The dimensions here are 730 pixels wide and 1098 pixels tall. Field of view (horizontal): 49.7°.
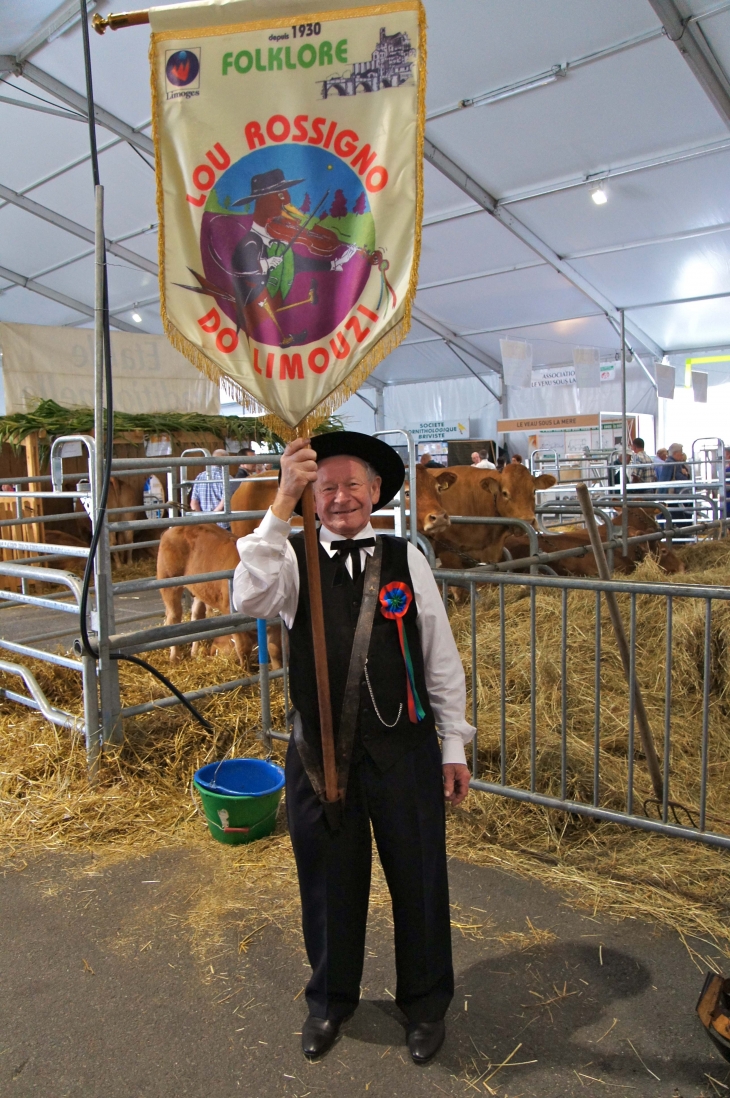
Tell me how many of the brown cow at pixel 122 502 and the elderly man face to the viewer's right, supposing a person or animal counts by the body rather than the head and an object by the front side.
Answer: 0

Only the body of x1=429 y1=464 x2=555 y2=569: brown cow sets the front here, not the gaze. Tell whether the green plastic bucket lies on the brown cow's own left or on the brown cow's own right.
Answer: on the brown cow's own right

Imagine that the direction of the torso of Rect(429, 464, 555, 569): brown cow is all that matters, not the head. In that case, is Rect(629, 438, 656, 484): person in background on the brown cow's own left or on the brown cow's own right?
on the brown cow's own left

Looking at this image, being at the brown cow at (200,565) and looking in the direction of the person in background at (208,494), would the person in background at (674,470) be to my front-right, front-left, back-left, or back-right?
front-right

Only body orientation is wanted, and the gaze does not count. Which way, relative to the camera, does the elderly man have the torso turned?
toward the camera

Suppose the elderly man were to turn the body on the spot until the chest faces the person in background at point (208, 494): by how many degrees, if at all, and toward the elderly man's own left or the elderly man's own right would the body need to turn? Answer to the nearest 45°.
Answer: approximately 180°

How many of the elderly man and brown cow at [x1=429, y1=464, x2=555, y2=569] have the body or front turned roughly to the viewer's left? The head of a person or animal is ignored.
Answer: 0

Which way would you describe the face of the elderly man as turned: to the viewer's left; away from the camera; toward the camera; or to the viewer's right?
toward the camera

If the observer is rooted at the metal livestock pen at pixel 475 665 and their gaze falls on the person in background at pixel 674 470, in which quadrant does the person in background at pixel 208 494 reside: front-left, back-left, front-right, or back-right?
front-left

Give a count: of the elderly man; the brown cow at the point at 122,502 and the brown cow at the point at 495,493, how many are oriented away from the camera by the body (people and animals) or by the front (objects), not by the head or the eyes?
0

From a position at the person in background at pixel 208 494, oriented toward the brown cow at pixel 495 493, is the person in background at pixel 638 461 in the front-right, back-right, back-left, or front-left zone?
front-left
